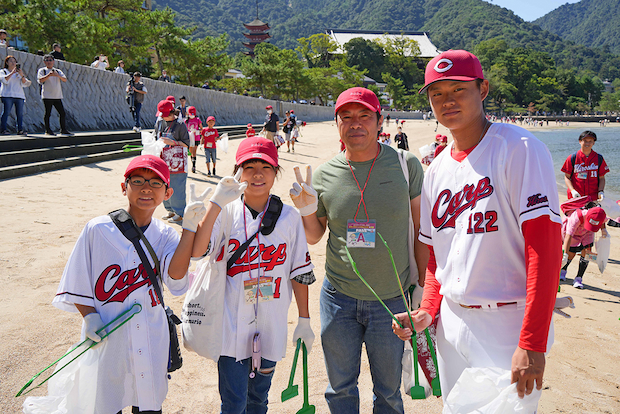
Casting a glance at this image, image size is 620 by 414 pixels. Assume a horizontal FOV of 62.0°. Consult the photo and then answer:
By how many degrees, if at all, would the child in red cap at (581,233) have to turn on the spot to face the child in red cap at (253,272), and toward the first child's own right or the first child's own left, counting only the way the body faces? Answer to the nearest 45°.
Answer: approximately 45° to the first child's own right

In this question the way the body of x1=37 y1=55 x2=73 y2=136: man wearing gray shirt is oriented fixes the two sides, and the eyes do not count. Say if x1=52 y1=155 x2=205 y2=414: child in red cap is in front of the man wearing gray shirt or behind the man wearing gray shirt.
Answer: in front

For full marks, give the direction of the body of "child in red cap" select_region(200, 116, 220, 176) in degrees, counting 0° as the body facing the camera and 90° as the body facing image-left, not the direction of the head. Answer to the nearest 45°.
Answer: approximately 0°

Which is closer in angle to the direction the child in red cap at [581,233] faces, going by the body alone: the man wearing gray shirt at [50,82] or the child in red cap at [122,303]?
the child in red cap

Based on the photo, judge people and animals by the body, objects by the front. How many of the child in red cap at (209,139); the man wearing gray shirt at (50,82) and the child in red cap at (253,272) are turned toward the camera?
3

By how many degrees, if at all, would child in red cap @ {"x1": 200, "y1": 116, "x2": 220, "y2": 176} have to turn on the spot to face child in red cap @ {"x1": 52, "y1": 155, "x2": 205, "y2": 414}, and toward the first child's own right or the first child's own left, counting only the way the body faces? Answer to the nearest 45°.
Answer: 0° — they already face them

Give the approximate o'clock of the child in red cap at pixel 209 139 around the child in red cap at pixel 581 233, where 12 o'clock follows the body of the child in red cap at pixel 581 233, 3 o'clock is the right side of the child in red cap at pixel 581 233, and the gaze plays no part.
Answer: the child in red cap at pixel 209 139 is roughly at 5 o'clock from the child in red cap at pixel 581 233.
